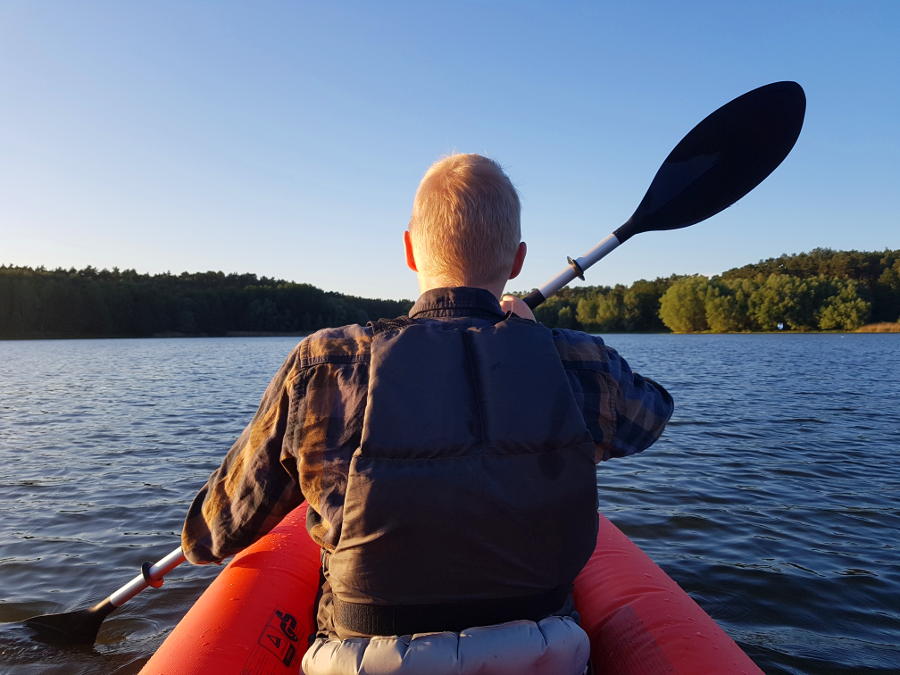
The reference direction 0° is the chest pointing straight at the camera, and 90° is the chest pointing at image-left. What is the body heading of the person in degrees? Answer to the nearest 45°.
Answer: approximately 180°

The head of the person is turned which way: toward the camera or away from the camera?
away from the camera

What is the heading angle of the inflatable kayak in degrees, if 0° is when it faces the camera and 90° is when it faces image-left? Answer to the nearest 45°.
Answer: approximately 180°
